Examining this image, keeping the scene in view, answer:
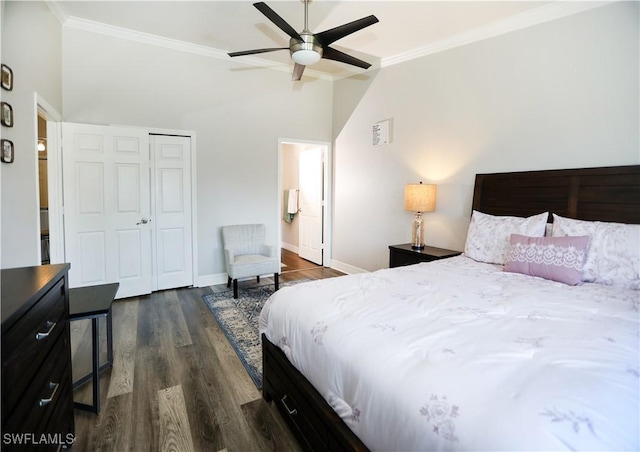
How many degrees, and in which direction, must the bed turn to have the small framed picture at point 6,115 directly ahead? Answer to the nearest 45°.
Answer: approximately 45° to its right

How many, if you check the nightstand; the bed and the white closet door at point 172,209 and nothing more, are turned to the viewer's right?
0

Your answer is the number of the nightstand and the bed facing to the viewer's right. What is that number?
0

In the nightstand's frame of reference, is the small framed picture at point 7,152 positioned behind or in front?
in front

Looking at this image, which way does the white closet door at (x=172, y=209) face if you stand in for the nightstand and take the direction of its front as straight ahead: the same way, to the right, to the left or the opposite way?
to the left

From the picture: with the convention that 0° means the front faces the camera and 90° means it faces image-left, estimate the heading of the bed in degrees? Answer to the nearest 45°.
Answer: approximately 45°

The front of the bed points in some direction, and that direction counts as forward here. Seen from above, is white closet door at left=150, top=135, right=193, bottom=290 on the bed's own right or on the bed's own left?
on the bed's own right

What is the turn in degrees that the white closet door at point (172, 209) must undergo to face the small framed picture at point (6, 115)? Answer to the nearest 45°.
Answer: approximately 45° to its right

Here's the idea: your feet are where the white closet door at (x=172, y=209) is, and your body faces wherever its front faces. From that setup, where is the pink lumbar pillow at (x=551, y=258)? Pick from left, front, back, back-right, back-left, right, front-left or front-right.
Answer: front-left

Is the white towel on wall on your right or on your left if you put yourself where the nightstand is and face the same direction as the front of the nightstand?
on your right
